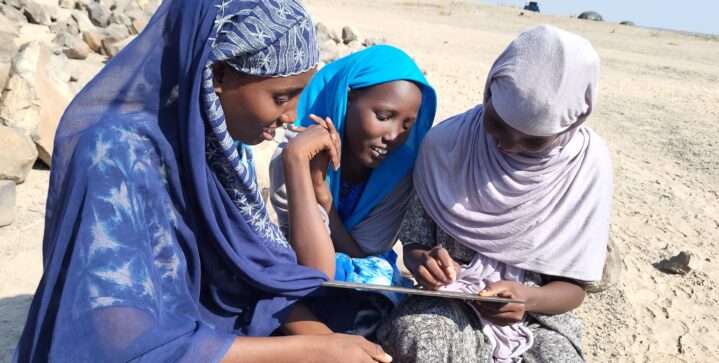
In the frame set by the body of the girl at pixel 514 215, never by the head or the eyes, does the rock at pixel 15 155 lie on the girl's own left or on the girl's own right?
on the girl's own right

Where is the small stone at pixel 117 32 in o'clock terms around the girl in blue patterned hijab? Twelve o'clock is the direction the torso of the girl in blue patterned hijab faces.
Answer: The small stone is roughly at 9 o'clock from the girl in blue patterned hijab.

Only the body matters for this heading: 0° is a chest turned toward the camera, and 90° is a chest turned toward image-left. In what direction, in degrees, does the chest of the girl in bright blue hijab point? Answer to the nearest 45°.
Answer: approximately 315°

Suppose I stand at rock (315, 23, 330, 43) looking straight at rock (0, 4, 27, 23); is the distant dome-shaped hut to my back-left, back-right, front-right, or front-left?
back-right

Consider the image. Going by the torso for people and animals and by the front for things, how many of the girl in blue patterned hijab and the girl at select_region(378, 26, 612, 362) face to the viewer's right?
1

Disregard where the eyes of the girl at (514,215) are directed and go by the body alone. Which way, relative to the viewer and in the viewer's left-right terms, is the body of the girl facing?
facing the viewer and to the left of the viewer

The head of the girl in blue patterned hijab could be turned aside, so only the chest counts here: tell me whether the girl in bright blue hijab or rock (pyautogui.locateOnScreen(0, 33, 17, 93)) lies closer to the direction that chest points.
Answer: the girl in bright blue hijab

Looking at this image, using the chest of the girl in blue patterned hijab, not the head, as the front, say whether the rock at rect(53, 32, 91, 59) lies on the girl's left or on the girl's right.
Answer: on the girl's left

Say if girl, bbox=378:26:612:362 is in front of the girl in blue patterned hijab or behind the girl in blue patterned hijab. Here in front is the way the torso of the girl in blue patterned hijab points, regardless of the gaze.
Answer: in front

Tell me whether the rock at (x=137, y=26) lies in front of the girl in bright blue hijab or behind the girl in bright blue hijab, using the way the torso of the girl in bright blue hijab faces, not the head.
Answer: behind

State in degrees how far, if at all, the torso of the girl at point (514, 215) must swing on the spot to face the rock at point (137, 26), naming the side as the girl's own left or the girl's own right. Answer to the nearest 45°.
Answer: approximately 90° to the girl's own right

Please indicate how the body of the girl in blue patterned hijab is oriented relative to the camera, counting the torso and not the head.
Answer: to the viewer's right

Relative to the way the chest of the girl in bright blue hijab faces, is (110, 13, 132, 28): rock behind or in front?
behind

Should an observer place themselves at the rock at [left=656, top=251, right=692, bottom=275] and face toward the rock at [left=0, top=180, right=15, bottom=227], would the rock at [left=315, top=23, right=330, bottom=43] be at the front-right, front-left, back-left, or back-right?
front-right

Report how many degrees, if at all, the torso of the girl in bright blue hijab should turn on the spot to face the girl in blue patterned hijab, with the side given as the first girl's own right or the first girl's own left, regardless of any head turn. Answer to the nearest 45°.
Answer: approximately 90° to the first girl's own right
